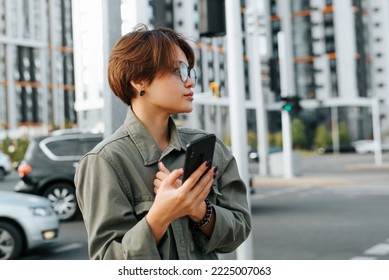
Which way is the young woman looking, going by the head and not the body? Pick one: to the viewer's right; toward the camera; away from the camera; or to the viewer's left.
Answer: to the viewer's right

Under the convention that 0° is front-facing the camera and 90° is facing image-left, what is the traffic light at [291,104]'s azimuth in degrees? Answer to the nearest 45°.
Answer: approximately 45°

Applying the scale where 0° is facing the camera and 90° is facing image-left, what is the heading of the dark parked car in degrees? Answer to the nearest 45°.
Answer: approximately 270°

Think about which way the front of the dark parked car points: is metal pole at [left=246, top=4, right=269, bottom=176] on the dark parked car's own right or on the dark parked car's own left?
on the dark parked car's own left

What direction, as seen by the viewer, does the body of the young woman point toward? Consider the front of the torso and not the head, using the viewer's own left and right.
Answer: facing the viewer and to the right of the viewer

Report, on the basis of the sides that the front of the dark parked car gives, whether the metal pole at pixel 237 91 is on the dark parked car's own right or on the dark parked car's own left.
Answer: on the dark parked car's own right

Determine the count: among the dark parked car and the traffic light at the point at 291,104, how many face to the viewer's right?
1

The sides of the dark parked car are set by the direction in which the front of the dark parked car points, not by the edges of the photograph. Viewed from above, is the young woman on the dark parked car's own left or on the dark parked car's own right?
on the dark parked car's own right
